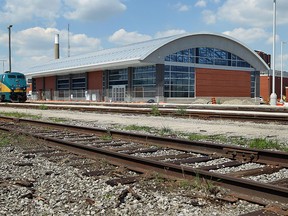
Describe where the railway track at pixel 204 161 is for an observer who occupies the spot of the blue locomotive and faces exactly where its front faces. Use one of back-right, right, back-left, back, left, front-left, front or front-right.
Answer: front-right

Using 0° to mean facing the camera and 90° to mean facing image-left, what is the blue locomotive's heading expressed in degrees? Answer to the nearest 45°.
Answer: approximately 315°
